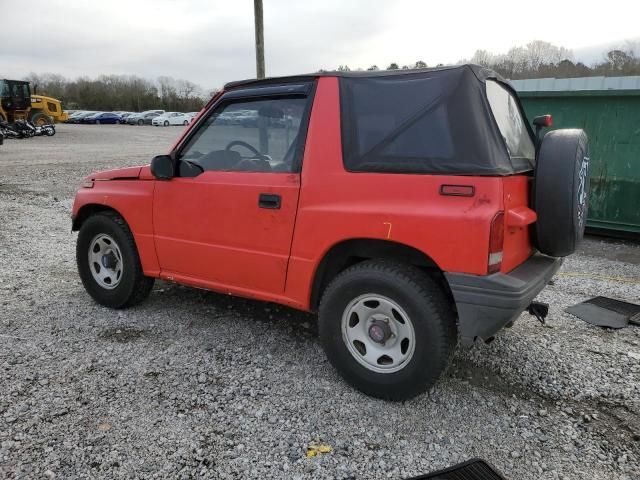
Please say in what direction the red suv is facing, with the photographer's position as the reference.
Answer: facing away from the viewer and to the left of the viewer

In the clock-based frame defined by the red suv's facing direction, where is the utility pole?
The utility pole is roughly at 1 o'clock from the red suv.

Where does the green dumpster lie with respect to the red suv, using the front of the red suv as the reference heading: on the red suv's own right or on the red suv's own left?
on the red suv's own right
